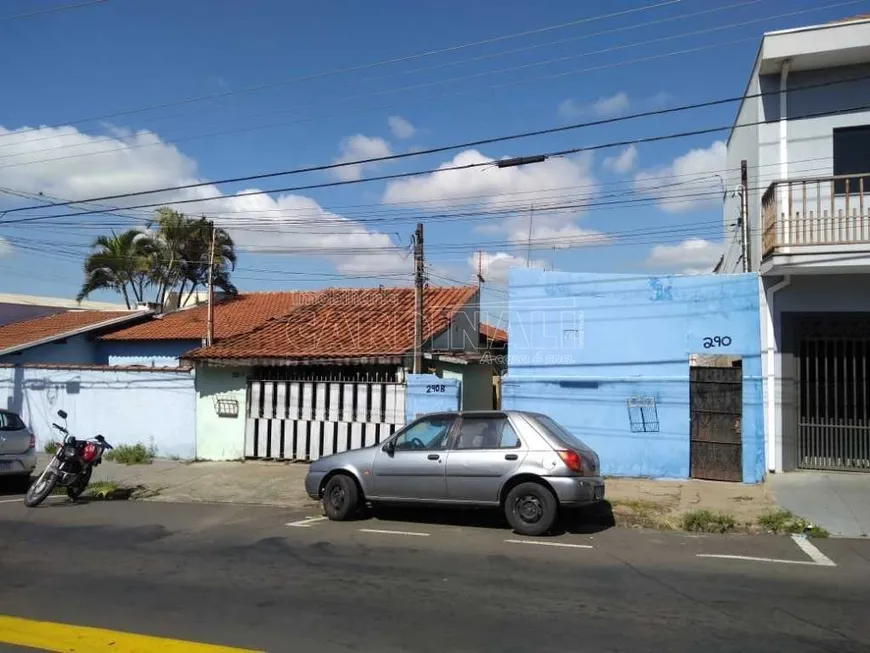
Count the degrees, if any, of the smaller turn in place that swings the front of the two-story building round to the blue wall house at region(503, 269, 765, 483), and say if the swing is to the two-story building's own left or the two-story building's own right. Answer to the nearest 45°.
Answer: approximately 90° to the two-story building's own right

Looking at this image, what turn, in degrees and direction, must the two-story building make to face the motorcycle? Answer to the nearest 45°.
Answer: approximately 45° to its right

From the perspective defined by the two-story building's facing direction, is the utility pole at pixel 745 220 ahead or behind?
behind

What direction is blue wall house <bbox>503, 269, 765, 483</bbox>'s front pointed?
toward the camera

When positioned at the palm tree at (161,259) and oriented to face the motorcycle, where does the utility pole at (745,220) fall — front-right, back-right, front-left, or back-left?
front-left

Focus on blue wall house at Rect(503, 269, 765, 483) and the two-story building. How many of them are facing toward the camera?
2

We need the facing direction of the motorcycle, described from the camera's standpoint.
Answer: facing the viewer and to the left of the viewer

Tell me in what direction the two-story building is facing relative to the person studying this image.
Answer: facing the viewer

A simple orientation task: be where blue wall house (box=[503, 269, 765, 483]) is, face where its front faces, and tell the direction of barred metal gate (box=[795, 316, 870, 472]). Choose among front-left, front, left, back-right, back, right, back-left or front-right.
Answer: left

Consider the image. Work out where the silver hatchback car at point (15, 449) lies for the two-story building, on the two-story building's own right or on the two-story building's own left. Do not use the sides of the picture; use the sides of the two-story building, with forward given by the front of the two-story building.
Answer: on the two-story building's own right

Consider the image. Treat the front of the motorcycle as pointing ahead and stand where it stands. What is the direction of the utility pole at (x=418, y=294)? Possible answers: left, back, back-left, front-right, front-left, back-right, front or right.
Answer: back-left
